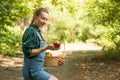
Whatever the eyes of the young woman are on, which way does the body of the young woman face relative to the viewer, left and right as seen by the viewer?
facing to the right of the viewer
